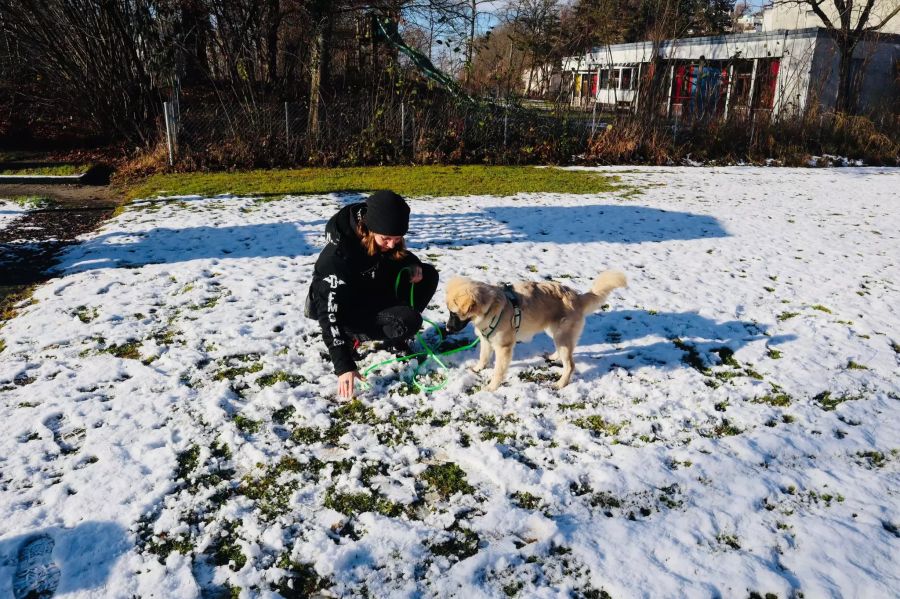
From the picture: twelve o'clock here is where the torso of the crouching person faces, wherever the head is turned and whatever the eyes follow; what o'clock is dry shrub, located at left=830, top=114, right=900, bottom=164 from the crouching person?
The dry shrub is roughly at 9 o'clock from the crouching person.

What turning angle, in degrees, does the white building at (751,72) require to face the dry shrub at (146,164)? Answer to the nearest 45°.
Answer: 0° — it already faces it

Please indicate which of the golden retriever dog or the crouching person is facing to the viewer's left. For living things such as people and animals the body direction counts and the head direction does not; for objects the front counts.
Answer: the golden retriever dog

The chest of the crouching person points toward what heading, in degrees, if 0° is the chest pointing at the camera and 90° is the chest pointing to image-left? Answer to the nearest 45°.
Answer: approximately 315°

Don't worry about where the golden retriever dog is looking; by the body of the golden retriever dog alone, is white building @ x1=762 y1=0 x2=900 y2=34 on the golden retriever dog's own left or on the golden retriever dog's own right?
on the golden retriever dog's own right

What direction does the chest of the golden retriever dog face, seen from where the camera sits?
to the viewer's left

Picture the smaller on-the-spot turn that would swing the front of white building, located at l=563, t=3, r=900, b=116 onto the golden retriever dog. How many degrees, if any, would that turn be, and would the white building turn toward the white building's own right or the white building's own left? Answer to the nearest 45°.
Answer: approximately 45° to the white building's own left

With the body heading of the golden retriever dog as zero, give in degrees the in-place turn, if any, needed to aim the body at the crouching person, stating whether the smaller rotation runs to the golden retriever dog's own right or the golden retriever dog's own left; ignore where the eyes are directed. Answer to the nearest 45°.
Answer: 0° — it already faces them

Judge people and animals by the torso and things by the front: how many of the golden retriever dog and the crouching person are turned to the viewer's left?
1

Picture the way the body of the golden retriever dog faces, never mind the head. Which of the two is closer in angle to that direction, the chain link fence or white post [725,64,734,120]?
the chain link fence

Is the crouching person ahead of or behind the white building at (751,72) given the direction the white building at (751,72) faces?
ahead

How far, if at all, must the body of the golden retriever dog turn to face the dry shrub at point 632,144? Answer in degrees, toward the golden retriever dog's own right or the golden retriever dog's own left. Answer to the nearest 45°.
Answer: approximately 90° to the golden retriever dog's own right

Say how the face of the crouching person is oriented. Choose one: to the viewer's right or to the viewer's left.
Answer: to the viewer's right
